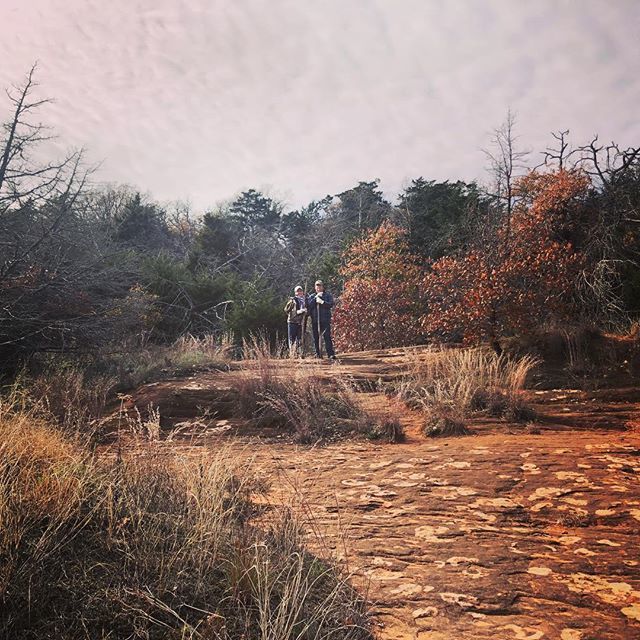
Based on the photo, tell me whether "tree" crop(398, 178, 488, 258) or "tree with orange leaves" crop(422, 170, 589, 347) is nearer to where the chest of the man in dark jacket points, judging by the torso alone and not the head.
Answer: the tree with orange leaves

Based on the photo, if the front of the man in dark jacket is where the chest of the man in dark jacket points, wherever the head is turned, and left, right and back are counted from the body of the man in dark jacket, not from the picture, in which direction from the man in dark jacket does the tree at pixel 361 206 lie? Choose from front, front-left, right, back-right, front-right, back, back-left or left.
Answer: back

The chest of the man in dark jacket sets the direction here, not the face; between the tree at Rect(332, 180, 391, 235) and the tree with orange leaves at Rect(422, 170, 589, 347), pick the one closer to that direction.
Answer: the tree with orange leaves

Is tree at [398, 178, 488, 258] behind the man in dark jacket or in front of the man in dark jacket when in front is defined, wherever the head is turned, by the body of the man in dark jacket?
behind

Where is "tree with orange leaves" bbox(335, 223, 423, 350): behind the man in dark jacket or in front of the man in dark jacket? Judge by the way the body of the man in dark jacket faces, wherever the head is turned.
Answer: behind

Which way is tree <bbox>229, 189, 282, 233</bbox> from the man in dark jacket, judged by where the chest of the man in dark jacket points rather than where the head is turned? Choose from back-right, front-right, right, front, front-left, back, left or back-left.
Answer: back

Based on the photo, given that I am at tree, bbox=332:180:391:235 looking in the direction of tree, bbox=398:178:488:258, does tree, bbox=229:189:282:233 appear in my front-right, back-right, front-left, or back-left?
back-right

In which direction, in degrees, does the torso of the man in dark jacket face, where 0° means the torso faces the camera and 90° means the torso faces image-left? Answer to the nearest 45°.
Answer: approximately 0°
